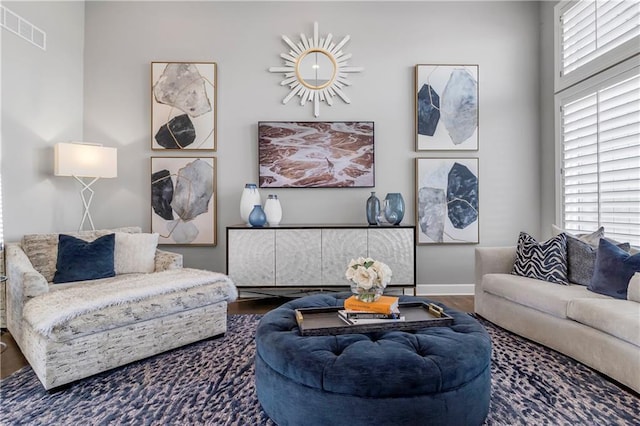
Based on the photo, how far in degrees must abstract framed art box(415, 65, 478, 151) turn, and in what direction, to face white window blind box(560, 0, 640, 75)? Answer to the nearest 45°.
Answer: approximately 90° to its left

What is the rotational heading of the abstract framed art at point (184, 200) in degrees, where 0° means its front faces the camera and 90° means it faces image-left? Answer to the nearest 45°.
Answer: approximately 0°

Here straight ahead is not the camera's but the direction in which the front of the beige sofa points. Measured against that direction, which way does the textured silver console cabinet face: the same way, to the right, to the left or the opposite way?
to the left

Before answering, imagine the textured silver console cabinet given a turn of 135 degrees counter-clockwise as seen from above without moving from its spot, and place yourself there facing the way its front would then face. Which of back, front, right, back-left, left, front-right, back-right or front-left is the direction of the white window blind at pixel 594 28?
front-right

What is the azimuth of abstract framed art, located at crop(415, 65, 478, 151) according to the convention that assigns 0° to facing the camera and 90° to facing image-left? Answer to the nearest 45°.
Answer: approximately 0°

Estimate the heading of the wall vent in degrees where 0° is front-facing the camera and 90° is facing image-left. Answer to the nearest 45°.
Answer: approximately 315°
